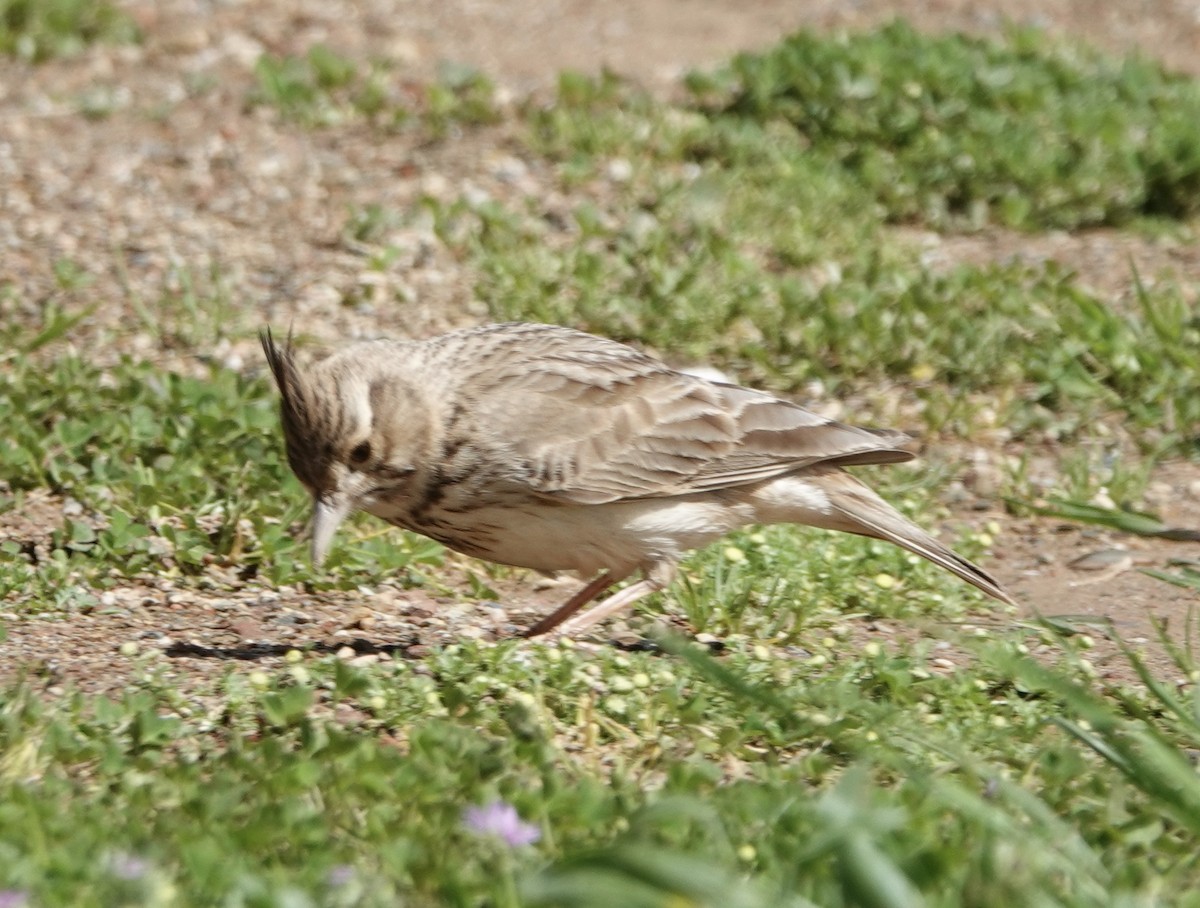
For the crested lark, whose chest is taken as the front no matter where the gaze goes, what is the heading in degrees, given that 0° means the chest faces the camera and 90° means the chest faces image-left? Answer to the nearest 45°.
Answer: approximately 90°

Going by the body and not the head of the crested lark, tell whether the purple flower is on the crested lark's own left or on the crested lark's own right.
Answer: on the crested lark's own left
